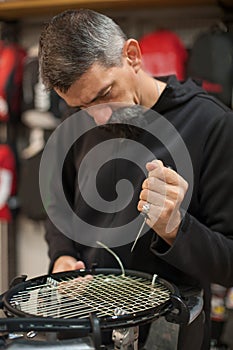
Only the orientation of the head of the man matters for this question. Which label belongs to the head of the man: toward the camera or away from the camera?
toward the camera

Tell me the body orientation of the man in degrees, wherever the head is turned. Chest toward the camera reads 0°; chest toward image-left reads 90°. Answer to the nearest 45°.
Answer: approximately 45°

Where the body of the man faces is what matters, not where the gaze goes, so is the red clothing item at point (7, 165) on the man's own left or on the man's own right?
on the man's own right
